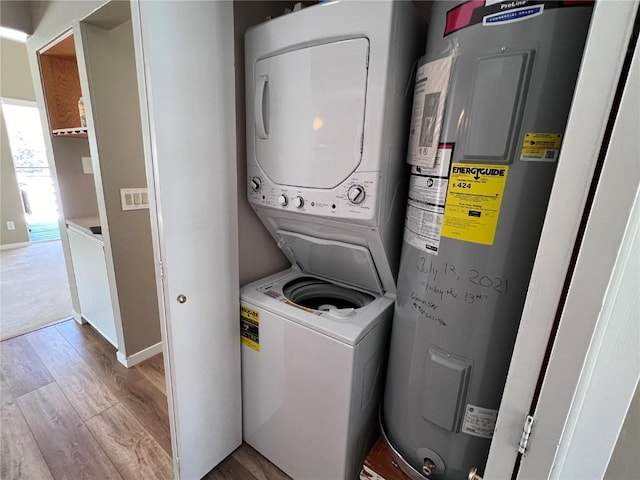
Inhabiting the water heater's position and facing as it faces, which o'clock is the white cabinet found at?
The white cabinet is roughly at 3 o'clock from the water heater.

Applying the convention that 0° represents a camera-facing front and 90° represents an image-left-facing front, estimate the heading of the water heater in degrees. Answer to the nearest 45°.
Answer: approximately 0°

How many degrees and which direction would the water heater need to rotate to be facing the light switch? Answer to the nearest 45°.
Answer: approximately 90° to its right

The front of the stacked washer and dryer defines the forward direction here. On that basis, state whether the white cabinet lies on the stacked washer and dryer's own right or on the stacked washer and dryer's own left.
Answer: on the stacked washer and dryer's own right

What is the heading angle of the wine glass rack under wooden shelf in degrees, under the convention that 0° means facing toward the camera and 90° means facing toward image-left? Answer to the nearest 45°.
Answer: approximately 45°

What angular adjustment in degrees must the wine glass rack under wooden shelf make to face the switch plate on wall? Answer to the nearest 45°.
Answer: approximately 90° to its left

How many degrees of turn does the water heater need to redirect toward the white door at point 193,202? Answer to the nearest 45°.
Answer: approximately 90° to its right

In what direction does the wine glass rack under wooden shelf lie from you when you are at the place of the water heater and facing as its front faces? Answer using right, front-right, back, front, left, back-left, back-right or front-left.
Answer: right
